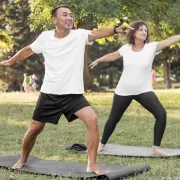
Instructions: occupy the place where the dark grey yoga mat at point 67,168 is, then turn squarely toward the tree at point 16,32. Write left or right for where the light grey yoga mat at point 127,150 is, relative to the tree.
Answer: right

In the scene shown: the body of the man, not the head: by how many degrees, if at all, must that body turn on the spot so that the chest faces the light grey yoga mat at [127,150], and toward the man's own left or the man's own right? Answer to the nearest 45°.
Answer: approximately 135° to the man's own left

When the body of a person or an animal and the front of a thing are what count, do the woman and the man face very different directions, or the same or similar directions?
same or similar directions

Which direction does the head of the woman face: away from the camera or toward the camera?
toward the camera

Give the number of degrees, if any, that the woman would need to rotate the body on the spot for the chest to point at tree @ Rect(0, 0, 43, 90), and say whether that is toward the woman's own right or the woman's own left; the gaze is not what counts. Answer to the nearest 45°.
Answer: approximately 180°

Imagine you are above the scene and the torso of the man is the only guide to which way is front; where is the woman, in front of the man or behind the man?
behind

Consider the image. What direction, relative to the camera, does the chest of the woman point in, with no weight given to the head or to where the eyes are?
toward the camera

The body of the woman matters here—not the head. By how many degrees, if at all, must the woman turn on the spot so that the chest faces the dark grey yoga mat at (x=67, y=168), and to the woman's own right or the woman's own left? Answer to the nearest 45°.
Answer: approximately 45° to the woman's own right

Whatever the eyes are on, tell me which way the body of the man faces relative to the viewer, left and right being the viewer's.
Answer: facing the viewer

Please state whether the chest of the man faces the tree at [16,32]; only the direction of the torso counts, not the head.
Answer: no
